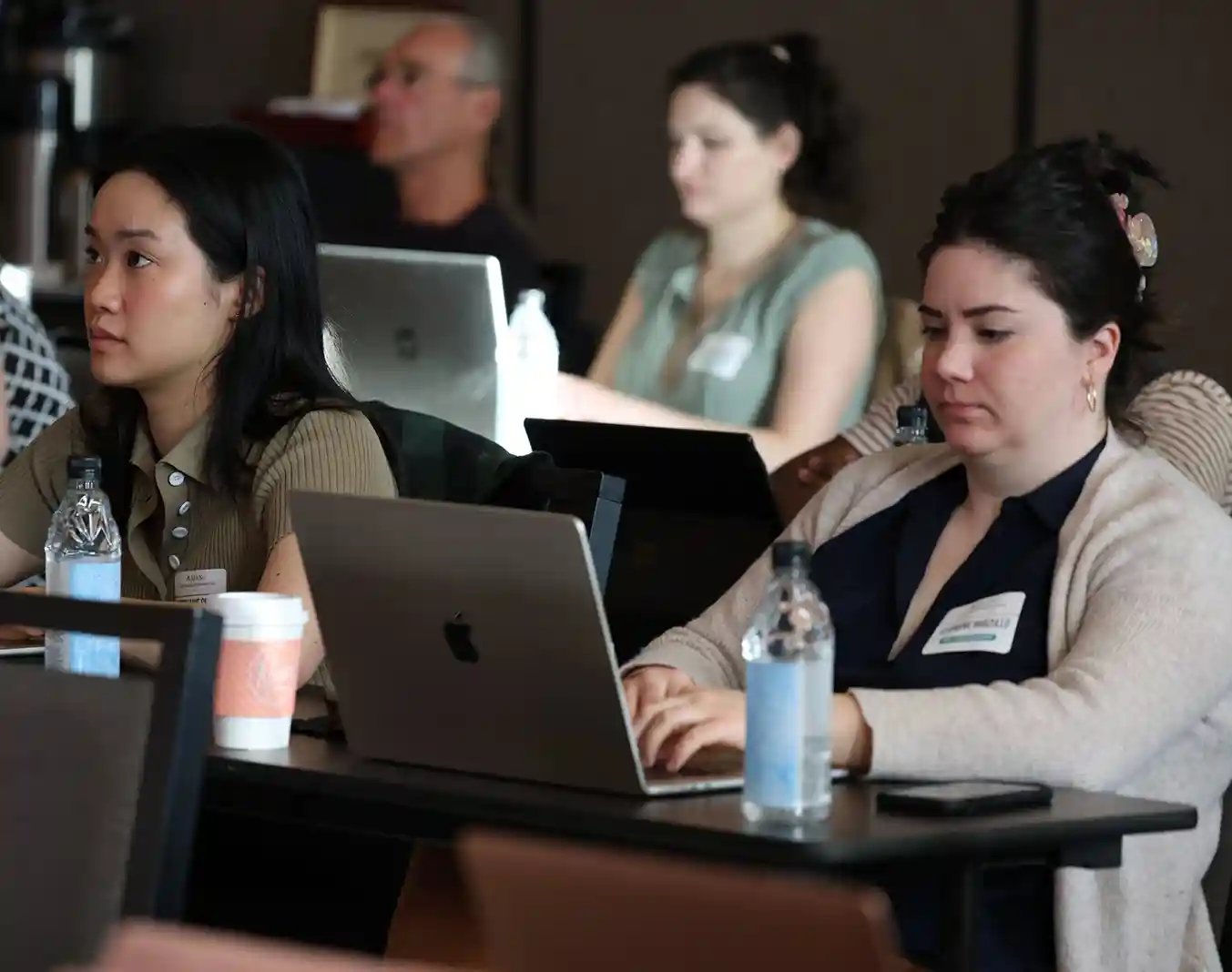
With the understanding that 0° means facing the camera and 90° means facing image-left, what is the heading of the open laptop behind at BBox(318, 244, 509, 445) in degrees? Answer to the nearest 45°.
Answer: approximately 225°

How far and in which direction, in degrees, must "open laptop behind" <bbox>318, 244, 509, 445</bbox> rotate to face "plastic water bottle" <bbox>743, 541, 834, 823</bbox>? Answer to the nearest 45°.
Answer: approximately 135° to its right

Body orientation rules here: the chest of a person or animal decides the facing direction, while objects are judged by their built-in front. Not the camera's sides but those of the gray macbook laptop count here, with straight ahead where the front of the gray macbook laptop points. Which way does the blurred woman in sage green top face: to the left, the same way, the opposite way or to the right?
the opposite way

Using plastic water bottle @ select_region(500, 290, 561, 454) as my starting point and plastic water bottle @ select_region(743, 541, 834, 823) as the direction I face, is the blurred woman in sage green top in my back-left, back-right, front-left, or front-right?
back-left

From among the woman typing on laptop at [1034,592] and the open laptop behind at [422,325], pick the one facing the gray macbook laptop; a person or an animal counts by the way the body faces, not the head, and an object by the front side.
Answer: the woman typing on laptop

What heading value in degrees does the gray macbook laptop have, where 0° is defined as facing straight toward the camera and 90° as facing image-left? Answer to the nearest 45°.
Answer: approximately 225°

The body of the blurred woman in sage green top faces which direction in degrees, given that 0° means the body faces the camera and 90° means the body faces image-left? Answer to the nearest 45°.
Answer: approximately 45°

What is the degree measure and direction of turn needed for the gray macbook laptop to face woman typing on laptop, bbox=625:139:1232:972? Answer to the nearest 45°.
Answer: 0° — it already faces them

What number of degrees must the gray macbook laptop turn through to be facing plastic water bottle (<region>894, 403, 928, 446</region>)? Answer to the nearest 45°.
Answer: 0° — it already faces it

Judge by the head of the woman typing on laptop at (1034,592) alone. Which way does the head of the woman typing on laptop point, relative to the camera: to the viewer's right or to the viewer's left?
to the viewer's left

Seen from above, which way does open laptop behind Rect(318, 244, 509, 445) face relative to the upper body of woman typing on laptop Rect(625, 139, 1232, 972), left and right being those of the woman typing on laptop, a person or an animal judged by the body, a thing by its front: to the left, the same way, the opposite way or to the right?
the opposite way
